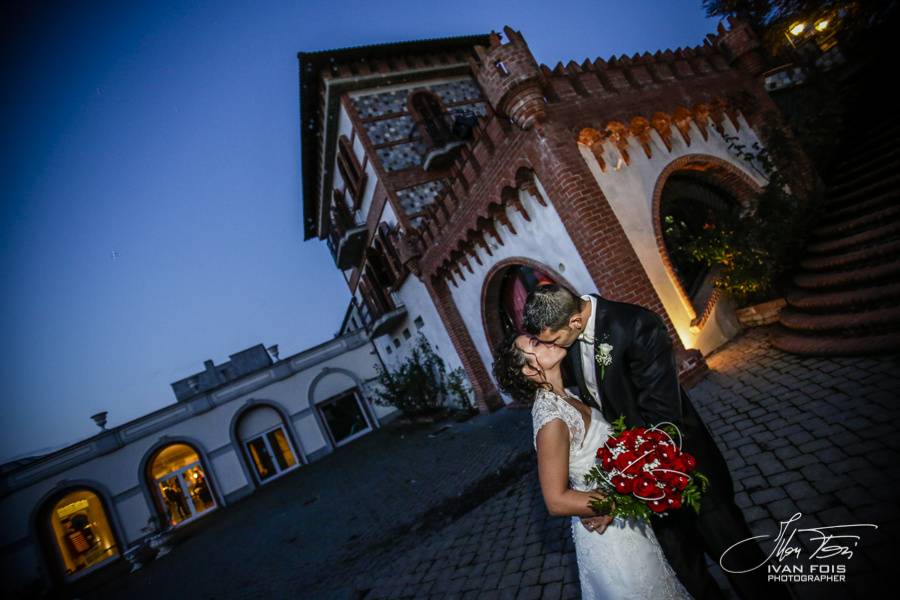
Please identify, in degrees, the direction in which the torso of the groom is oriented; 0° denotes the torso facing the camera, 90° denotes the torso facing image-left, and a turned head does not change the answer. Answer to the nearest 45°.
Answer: approximately 45°

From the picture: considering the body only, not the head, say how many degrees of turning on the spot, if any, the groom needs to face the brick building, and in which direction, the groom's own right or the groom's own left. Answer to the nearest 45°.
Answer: approximately 135° to the groom's own right

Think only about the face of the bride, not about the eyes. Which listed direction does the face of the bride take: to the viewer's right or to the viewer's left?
to the viewer's right

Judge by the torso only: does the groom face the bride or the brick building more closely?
the bride

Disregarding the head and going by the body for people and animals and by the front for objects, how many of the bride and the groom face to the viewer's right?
1

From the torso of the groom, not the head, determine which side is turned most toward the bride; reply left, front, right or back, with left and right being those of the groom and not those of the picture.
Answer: front

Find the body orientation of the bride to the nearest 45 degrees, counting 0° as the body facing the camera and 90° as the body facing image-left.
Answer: approximately 270°

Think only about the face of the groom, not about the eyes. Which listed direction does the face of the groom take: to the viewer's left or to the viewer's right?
to the viewer's left

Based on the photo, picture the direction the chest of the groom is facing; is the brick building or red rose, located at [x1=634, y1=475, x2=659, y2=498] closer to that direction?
the red rose

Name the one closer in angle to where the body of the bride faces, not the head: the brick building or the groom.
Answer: the groom

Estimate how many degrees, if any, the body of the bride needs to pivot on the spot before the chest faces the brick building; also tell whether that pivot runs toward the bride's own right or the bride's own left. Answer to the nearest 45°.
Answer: approximately 90° to the bride's own left

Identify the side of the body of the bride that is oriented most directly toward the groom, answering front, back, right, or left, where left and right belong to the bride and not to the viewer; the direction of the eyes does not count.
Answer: front
